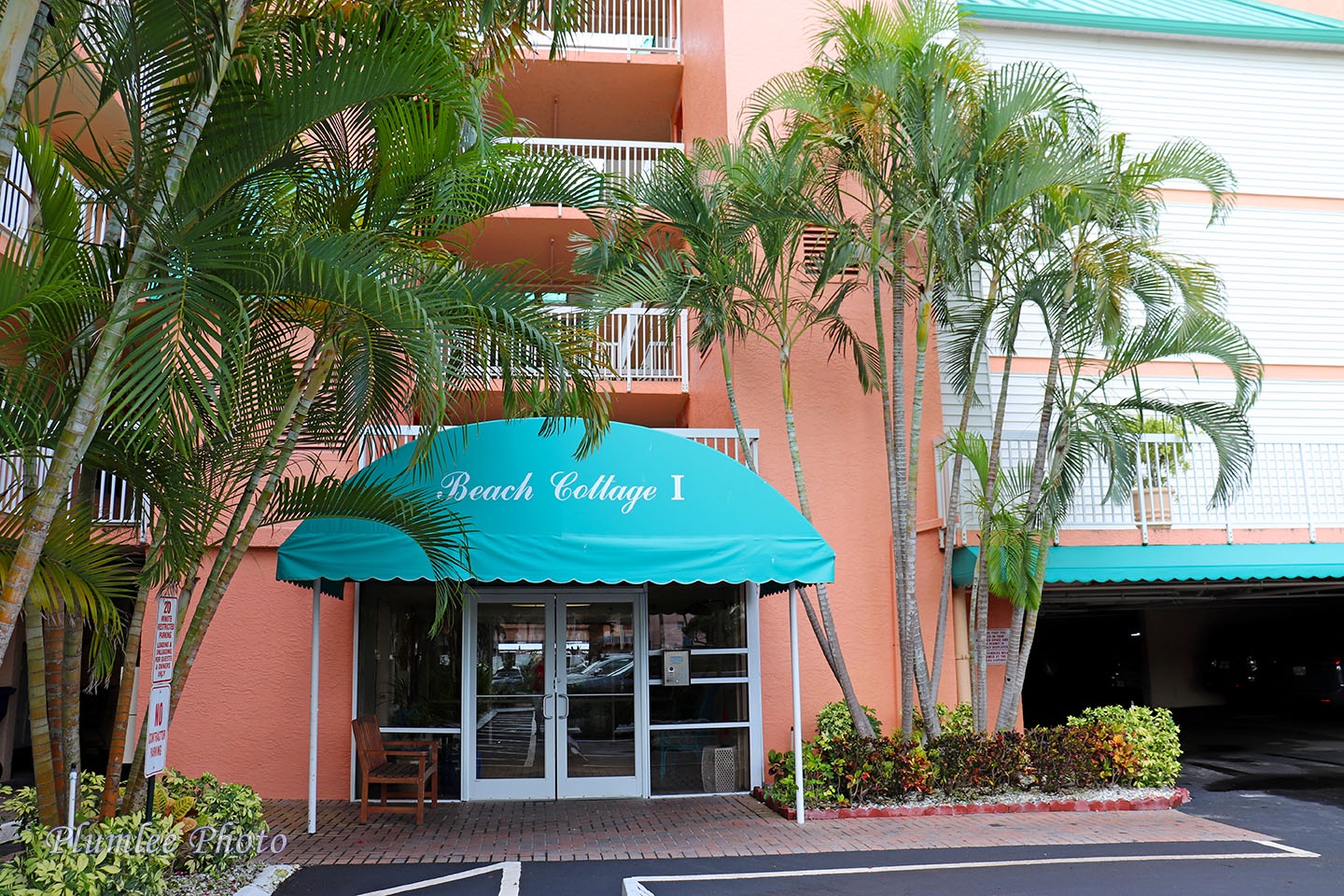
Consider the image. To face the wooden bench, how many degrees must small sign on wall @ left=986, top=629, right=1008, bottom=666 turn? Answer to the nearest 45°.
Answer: approximately 45° to its right

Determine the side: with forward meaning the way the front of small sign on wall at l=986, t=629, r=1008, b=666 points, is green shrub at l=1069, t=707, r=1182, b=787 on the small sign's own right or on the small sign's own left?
on the small sign's own left

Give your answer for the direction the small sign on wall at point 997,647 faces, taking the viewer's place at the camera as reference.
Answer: facing the viewer

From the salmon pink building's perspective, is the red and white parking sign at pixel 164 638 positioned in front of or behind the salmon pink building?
in front

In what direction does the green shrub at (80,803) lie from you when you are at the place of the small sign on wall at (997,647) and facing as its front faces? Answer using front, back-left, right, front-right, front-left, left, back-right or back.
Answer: front-right

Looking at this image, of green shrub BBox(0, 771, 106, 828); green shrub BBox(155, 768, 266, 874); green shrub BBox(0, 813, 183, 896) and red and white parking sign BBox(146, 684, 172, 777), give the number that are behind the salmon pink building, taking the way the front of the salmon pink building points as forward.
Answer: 0
